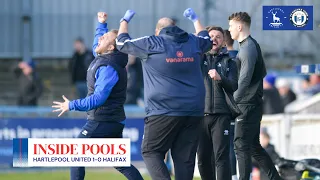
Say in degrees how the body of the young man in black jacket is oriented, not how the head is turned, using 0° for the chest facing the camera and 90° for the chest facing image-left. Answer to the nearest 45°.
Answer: approximately 90°

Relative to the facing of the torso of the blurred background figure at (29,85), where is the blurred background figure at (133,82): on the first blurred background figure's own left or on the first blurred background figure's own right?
on the first blurred background figure's own left

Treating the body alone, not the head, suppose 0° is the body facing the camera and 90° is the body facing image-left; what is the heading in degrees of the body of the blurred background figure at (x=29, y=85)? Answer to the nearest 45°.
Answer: approximately 0°

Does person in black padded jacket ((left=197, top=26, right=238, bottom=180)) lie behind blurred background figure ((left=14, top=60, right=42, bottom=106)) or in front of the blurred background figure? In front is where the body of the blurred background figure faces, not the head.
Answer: in front
